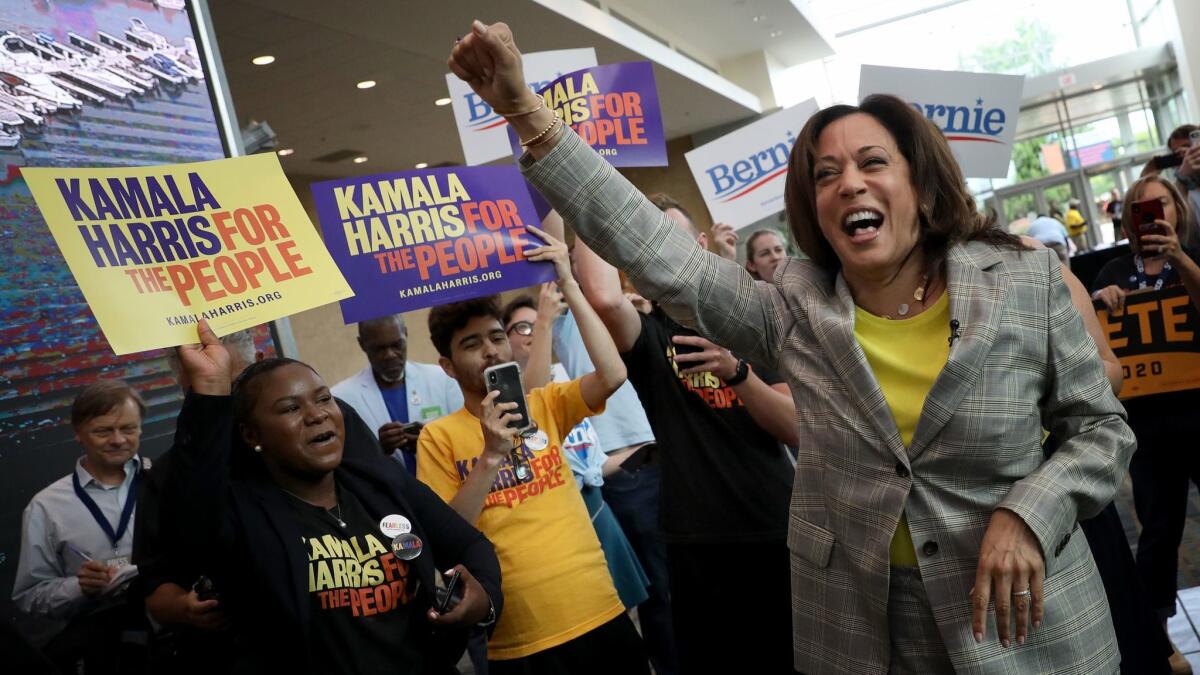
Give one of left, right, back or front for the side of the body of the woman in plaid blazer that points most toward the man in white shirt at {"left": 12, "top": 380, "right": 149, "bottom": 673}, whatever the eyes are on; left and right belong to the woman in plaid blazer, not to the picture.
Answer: right

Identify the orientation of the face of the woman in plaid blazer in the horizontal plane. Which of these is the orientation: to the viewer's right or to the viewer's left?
to the viewer's left

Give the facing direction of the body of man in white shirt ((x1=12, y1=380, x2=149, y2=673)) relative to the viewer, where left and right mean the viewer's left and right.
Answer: facing the viewer and to the right of the viewer

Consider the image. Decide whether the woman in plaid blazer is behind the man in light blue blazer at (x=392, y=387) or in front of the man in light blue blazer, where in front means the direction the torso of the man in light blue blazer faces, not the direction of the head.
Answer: in front

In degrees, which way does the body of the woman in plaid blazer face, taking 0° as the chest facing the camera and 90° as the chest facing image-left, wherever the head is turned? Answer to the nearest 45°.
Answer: approximately 0°

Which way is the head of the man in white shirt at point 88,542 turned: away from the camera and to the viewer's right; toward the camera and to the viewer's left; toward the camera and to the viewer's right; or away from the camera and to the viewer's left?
toward the camera and to the viewer's right

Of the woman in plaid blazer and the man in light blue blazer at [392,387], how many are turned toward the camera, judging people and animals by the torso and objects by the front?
2

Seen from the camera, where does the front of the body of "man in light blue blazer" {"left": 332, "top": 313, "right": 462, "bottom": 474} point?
toward the camera

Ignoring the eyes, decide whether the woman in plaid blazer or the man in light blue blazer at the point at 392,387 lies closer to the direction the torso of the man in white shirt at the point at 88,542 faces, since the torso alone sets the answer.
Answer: the woman in plaid blazer

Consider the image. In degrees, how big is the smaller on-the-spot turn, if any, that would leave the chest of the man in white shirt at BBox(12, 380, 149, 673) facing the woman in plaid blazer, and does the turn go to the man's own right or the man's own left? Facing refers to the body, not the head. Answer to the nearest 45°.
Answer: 0° — they already face them

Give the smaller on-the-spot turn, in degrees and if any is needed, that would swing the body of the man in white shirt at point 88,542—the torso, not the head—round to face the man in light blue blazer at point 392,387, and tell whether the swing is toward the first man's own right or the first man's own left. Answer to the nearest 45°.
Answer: approximately 90° to the first man's own left

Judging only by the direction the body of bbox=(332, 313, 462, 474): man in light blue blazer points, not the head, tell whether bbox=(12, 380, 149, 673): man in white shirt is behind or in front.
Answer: in front

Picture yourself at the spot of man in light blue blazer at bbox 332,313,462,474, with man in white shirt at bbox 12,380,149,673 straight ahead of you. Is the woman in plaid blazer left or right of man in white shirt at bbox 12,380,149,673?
left
